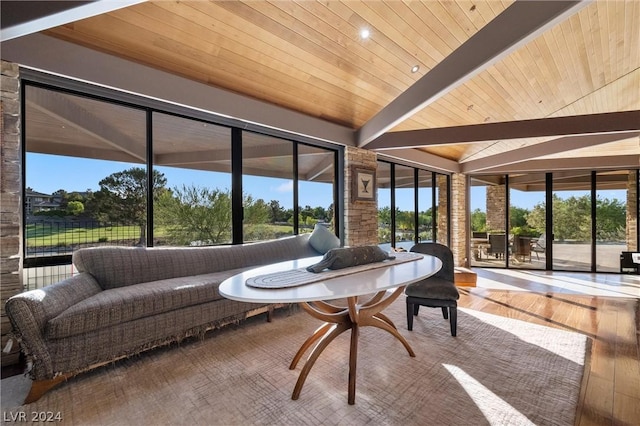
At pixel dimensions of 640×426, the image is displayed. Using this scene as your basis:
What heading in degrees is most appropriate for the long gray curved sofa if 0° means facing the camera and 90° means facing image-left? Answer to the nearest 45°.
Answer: approximately 315°

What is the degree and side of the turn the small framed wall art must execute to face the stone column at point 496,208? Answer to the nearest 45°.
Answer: approximately 90° to its left

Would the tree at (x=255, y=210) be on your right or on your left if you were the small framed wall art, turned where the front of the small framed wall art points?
on your right

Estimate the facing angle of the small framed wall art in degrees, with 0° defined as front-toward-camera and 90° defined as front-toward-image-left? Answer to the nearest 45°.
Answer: approximately 315°

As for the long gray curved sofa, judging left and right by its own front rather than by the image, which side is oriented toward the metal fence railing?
back

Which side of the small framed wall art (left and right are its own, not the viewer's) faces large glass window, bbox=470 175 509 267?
left

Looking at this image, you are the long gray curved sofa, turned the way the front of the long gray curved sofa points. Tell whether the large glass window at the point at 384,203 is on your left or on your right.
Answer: on your left

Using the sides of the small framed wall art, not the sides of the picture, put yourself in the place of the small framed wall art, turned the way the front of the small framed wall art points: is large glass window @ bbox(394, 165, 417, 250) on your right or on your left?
on your left

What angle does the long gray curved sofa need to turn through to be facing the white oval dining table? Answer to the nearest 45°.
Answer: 0° — it already faces it

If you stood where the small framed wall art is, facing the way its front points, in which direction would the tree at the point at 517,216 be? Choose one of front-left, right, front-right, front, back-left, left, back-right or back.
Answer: left

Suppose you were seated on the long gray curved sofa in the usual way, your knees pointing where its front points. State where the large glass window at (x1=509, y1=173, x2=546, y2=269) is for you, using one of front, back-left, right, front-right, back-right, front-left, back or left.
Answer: front-left

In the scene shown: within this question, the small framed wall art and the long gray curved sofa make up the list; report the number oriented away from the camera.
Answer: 0

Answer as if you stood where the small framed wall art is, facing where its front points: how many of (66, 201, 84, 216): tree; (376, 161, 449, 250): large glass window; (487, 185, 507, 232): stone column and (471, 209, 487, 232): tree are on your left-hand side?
3
